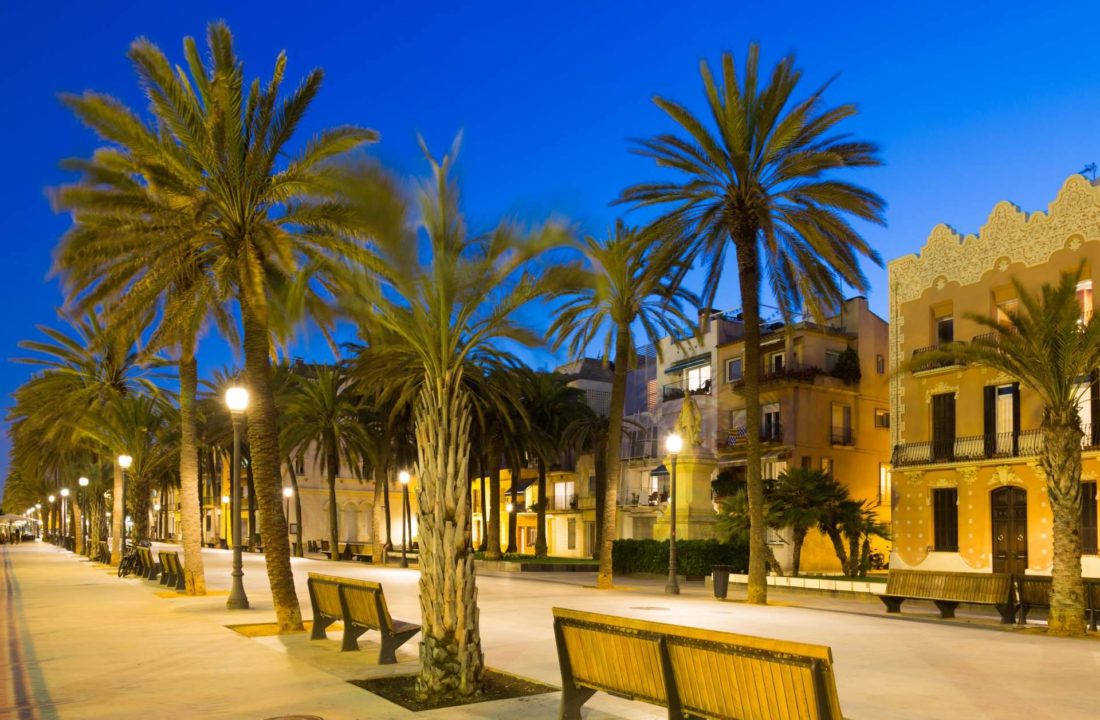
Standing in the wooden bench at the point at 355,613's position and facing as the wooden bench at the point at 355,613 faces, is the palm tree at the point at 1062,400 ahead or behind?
ahead

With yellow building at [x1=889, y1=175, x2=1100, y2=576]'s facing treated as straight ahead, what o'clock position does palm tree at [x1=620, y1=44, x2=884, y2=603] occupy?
The palm tree is roughly at 11 o'clock from the yellow building.

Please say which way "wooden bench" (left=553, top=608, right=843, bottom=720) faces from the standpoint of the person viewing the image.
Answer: facing away from the viewer and to the right of the viewer

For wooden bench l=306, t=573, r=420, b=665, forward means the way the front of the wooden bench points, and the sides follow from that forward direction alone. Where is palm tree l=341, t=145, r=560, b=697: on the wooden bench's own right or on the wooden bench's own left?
on the wooden bench's own right

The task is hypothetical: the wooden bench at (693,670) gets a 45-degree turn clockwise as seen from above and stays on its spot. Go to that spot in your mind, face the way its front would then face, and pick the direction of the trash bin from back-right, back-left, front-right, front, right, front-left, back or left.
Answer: left

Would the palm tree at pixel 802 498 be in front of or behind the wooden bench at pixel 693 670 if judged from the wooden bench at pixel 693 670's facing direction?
in front

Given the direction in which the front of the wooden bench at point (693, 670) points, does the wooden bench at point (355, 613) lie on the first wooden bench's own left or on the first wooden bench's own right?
on the first wooden bench's own left

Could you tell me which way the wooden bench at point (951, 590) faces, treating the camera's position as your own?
facing the viewer and to the left of the viewer

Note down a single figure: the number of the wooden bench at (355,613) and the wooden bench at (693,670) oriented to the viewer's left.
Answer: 0

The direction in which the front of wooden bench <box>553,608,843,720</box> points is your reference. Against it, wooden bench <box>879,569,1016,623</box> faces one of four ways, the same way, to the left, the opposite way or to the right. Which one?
the opposite way
